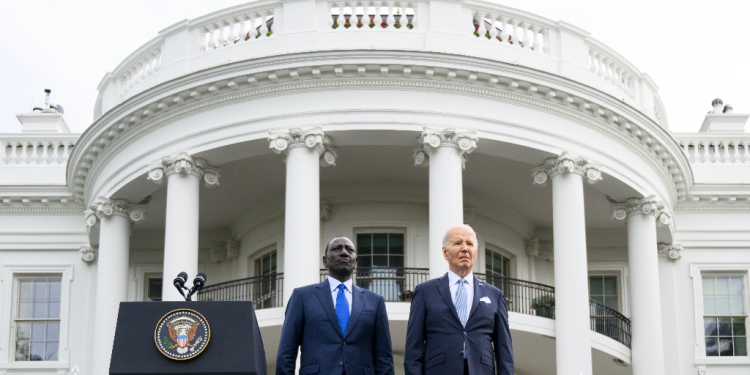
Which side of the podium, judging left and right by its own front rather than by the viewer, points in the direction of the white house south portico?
back

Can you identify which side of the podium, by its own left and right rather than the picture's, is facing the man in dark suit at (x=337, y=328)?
left

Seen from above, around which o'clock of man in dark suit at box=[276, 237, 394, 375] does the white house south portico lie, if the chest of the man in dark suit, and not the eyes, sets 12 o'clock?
The white house south portico is roughly at 6 o'clock from the man in dark suit.

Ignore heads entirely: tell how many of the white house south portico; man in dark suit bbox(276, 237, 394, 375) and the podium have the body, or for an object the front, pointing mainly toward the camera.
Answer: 3

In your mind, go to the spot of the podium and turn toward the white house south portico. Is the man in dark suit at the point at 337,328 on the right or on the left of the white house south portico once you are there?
right

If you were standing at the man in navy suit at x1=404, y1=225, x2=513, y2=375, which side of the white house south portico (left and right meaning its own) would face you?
front

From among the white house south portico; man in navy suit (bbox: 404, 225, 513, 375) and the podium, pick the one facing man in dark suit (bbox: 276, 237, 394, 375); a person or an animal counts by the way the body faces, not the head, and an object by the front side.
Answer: the white house south portico

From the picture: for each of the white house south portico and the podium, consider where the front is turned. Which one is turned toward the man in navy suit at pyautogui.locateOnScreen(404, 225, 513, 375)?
the white house south portico

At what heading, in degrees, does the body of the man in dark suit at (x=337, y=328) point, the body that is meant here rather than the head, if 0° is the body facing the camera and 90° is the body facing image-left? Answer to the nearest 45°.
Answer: approximately 0°

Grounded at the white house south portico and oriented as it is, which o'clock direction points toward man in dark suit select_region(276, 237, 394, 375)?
The man in dark suit is roughly at 12 o'clock from the white house south portico.

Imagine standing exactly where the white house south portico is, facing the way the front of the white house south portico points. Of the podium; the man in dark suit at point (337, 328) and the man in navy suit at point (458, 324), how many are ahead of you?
3

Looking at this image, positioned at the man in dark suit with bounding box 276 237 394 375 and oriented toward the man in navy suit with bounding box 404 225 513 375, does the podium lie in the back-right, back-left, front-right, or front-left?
back-right
